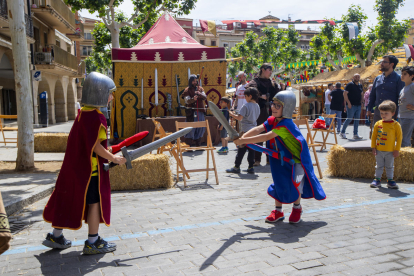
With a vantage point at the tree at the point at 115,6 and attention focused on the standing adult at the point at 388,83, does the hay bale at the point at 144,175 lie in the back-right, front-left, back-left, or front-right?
front-right

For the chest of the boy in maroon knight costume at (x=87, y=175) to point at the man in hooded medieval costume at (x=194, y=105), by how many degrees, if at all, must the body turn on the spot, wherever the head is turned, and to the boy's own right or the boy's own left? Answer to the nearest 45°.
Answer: approximately 45° to the boy's own left

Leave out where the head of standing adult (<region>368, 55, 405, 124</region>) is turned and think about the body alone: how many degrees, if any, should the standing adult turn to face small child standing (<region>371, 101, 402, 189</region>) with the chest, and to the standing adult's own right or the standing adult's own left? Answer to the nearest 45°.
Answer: approximately 45° to the standing adult's own left

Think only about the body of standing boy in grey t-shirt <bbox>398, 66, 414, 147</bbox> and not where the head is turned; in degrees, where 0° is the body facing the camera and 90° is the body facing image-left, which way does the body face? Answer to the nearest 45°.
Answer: approximately 45°

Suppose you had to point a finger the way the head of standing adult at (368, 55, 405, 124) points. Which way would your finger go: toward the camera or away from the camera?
toward the camera

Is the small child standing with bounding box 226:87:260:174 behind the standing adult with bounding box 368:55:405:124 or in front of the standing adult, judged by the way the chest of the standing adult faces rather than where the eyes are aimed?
in front

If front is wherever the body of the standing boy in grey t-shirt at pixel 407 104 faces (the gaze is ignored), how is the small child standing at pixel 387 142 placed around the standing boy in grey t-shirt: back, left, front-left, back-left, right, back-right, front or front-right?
front-left

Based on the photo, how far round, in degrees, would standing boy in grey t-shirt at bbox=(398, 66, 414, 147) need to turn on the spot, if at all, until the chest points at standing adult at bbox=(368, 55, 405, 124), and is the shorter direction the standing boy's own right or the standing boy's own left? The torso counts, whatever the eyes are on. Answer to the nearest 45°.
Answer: approximately 90° to the standing boy's own right

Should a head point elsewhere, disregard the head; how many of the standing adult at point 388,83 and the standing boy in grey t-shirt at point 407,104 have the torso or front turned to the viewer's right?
0

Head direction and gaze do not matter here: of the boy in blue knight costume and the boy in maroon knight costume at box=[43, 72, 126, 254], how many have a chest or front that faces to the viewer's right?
1

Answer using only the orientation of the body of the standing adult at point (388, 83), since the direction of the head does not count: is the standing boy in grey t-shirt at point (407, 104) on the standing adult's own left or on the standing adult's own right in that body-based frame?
on the standing adult's own left

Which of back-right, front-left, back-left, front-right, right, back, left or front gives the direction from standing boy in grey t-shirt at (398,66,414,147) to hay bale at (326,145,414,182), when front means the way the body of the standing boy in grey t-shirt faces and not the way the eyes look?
front

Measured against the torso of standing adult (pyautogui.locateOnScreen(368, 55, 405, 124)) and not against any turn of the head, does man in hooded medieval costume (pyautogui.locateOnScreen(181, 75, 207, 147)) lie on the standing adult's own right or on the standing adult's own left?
on the standing adult's own right

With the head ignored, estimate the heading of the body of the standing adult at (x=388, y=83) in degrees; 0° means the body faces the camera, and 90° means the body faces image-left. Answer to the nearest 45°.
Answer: approximately 45°

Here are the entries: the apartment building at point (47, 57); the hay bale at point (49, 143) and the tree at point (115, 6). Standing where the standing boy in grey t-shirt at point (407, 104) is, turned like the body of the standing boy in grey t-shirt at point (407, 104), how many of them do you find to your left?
0

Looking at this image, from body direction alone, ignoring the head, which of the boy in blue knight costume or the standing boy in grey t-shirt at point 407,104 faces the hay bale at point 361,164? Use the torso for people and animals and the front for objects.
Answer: the standing boy in grey t-shirt

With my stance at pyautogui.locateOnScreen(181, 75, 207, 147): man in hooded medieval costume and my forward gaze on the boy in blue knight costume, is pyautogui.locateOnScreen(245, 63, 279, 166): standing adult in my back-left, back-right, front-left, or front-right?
front-left

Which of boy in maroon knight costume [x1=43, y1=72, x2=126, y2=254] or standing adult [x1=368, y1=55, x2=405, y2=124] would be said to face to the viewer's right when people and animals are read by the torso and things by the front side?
the boy in maroon knight costume

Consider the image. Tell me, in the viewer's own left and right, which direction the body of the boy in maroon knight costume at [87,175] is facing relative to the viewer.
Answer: facing to the right of the viewer

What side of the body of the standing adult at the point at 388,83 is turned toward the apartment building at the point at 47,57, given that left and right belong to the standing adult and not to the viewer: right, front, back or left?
right
